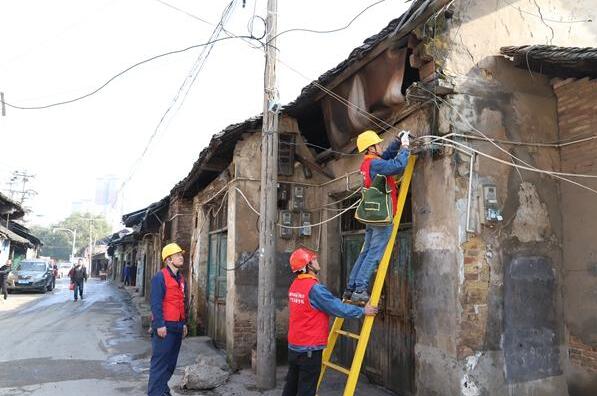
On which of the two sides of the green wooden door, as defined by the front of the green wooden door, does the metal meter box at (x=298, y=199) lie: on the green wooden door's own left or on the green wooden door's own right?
on the green wooden door's own left

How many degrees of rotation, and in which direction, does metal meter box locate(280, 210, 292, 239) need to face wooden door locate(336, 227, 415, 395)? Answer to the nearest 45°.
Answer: approximately 45° to its left

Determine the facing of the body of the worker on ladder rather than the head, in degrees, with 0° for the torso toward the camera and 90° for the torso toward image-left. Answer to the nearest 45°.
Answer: approximately 270°

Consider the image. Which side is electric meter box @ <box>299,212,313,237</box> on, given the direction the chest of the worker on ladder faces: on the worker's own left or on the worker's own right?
on the worker's own left

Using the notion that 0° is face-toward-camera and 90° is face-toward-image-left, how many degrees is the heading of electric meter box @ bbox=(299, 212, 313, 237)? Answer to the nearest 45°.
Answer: approximately 0°

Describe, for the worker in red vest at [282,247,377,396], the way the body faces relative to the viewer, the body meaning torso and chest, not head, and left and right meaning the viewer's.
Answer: facing away from the viewer and to the right of the viewer

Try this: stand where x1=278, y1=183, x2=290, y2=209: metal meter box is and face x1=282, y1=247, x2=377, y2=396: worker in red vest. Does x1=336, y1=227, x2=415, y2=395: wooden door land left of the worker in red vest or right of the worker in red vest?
left

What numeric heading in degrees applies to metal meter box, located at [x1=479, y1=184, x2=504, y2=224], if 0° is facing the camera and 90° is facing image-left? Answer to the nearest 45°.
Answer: approximately 0°

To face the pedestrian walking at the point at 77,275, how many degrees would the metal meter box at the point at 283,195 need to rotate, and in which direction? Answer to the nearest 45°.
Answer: approximately 135° to its right
